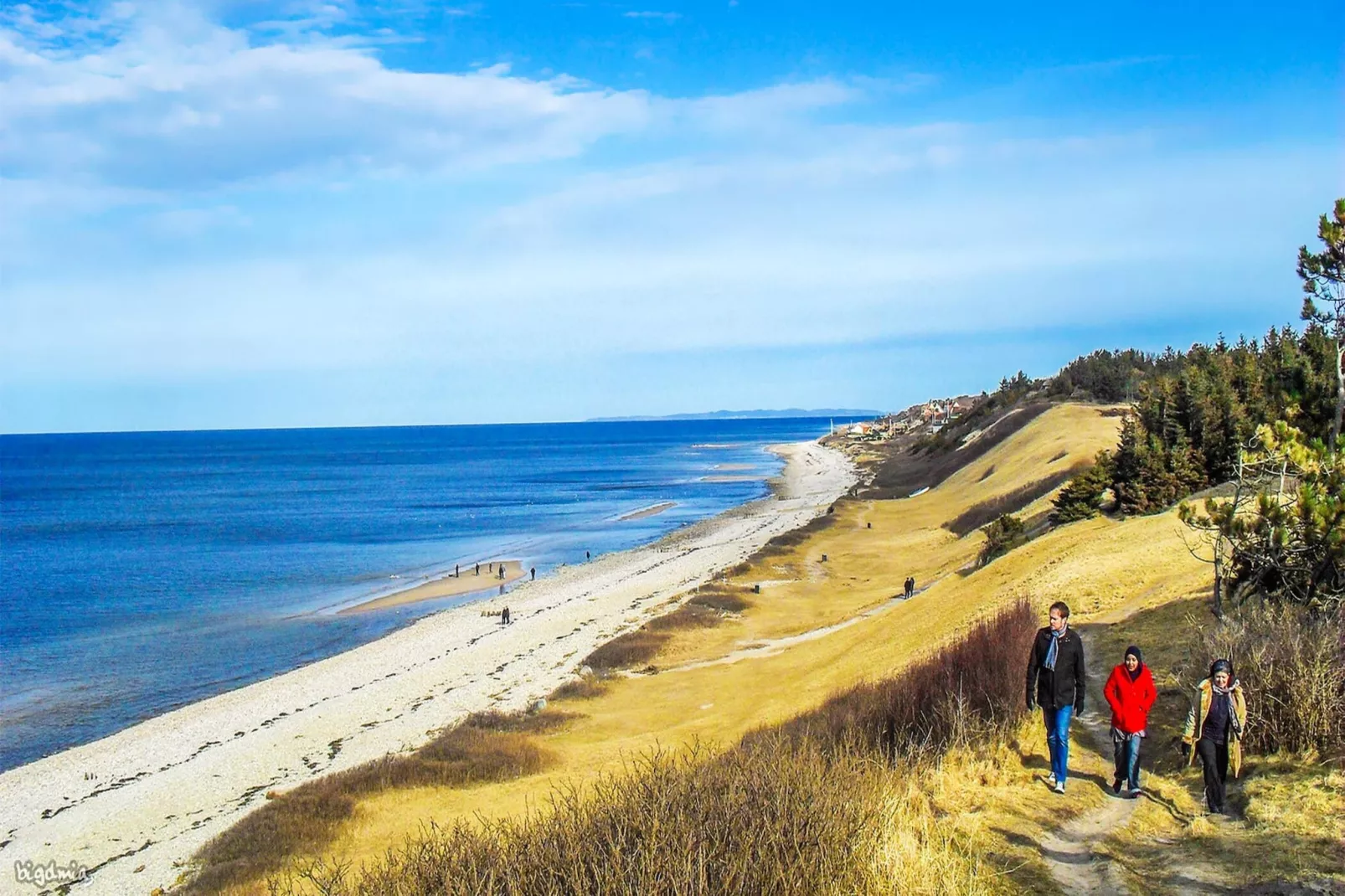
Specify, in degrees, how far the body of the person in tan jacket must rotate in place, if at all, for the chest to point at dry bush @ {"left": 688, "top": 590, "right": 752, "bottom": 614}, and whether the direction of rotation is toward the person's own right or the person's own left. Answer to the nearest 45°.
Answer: approximately 135° to the person's own right

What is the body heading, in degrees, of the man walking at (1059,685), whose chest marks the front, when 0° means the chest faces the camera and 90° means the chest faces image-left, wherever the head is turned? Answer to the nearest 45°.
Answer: approximately 0°

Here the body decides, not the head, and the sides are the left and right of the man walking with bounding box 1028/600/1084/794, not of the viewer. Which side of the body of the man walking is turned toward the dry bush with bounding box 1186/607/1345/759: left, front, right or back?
left

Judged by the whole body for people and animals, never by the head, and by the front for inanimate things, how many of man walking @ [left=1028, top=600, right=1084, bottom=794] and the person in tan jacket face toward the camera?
2

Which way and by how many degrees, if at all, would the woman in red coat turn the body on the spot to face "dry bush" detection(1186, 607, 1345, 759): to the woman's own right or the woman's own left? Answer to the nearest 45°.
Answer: approximately 135° to the woman's own left

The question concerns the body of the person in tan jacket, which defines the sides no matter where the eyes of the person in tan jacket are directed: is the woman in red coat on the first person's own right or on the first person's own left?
on the first person's own right

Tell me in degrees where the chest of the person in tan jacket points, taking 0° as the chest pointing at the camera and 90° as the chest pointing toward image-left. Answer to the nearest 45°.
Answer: approximately 0°

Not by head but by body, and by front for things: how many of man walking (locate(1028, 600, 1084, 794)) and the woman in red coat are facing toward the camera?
2

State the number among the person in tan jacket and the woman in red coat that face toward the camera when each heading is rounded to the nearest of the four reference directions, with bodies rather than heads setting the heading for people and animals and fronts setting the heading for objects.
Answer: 2
